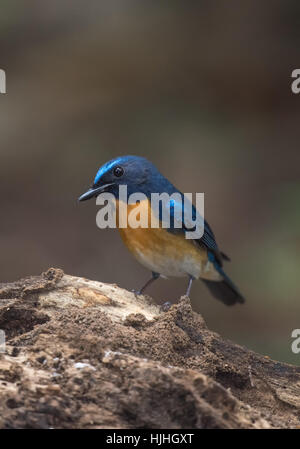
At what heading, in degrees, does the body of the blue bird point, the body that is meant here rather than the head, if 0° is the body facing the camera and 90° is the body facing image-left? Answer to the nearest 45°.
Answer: approximately 90°
